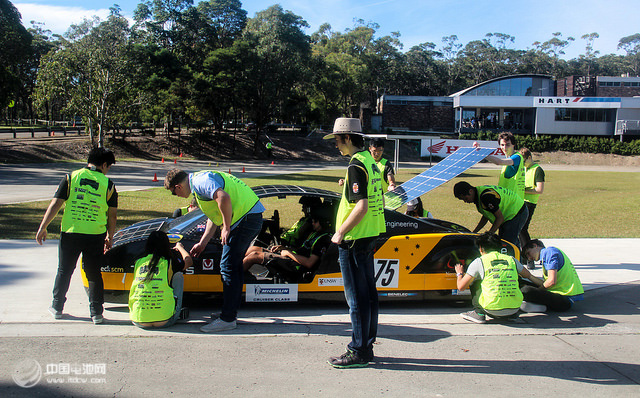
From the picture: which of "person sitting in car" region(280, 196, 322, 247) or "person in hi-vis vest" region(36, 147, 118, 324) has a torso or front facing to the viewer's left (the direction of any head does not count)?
the person sitting in car

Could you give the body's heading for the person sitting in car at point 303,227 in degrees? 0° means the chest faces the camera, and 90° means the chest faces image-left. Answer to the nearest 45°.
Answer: approximately 90°

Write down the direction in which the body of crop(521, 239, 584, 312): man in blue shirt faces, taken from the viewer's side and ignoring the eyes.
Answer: to the viewer's left

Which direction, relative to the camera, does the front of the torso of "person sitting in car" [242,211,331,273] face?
to the viewer's left

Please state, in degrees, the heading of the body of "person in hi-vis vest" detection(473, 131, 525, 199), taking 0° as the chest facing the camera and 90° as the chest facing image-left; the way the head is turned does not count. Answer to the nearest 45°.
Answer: approximately 45°

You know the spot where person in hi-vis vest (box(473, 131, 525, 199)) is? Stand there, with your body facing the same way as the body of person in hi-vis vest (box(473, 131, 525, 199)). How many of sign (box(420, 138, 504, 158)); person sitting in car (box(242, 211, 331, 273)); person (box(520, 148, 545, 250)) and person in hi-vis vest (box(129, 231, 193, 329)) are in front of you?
2
